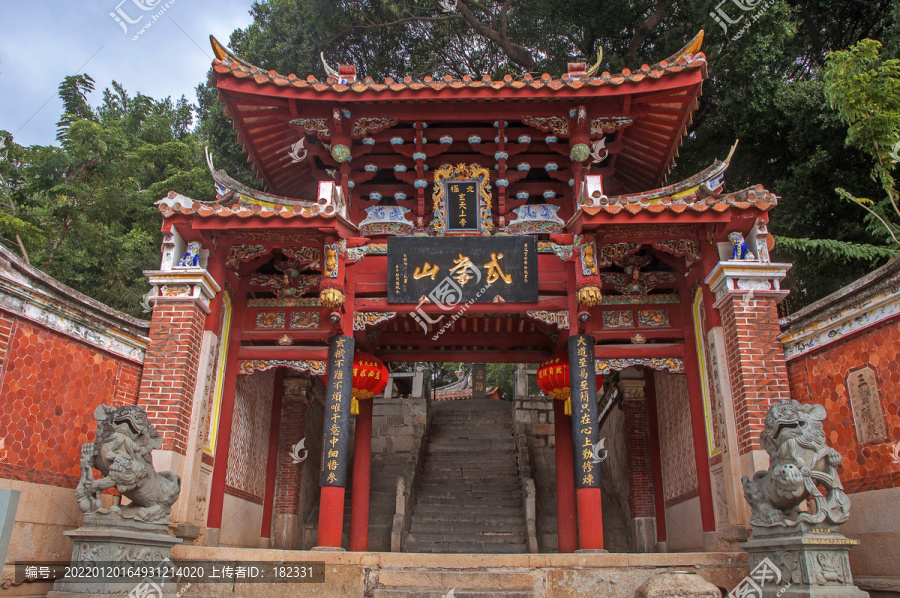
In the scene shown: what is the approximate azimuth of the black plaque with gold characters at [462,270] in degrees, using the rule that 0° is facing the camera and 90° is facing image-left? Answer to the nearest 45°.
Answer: approximately 0°

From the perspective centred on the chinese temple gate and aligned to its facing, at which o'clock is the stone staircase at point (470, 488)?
The stone staircase is roughly at 6 o'clock from the chinese temple gate.

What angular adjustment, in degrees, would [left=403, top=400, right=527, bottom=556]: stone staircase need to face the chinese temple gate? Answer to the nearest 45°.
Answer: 0° — it already faces it

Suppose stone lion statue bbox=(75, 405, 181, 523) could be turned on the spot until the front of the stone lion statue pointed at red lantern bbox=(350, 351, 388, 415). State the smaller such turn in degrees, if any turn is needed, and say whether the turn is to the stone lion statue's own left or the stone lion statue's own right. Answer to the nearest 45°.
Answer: approximately 180°

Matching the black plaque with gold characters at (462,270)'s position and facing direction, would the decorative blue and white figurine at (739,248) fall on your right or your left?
on your left

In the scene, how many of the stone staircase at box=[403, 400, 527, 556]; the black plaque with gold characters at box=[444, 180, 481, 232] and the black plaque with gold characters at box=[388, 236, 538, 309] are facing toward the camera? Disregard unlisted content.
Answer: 3

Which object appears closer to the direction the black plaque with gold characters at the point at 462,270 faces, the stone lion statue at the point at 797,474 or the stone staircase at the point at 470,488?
the stone lion statue

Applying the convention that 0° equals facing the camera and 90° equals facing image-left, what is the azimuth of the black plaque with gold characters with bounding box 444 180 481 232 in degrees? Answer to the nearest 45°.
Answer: approximately 0°

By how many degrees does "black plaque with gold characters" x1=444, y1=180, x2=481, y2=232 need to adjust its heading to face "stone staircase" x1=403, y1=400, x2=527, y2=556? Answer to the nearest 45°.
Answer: approximately 180°
